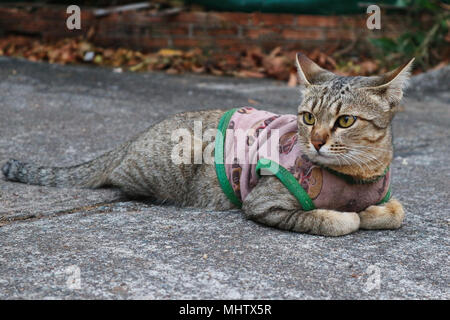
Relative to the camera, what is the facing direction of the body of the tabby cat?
to the viewer's right

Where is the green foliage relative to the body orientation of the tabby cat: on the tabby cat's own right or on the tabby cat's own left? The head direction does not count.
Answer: on the tabby cat's own left
